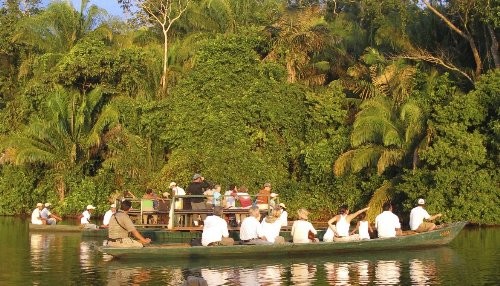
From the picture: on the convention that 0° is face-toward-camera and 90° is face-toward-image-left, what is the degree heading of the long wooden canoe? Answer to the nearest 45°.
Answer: approximately 270°

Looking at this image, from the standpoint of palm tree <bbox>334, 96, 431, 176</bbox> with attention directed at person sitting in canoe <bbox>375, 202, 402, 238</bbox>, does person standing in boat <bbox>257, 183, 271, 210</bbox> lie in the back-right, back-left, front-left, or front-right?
front-right

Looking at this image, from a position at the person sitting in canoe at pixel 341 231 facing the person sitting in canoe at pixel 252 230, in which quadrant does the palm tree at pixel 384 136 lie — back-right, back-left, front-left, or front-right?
back-right

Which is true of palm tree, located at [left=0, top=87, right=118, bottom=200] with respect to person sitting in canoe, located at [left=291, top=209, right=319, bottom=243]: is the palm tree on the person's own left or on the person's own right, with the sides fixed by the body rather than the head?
on the person's own left

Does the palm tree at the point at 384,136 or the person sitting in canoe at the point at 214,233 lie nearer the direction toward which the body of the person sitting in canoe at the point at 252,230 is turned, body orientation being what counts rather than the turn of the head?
the palm tree

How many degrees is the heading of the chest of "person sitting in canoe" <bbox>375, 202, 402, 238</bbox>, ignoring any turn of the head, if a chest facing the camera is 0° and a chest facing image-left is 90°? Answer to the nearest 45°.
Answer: approximately 180°

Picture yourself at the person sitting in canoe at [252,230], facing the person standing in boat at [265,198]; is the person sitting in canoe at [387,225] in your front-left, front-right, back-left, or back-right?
front-right
